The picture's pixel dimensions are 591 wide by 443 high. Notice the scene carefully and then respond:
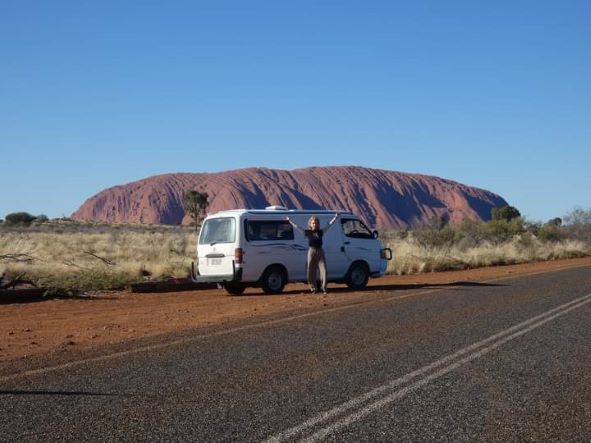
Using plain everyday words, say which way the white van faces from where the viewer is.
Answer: facing away from the viewer and to the right of the viewer

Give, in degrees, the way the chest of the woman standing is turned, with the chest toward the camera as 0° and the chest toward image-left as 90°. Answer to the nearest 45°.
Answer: approximately 0°
